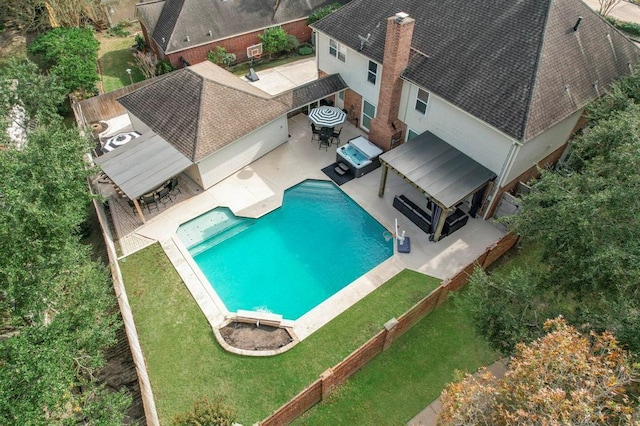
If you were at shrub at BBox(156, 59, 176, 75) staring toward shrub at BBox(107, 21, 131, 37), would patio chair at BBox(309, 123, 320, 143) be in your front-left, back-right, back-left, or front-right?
back-right

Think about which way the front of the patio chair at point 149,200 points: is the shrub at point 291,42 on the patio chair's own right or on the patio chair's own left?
on the patio chair's own left

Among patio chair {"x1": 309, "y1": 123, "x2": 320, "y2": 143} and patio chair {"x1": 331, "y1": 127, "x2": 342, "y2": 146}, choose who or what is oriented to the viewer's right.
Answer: patio chair {"x1": 309, "y1": 123, "x2": 320, "y2": 143}

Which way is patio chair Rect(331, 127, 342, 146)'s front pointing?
to the viewer's left

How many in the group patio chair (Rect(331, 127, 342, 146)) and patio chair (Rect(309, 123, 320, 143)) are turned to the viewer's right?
1

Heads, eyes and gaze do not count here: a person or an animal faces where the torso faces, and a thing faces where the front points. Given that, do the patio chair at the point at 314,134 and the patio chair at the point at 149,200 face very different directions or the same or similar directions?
same or similar directions

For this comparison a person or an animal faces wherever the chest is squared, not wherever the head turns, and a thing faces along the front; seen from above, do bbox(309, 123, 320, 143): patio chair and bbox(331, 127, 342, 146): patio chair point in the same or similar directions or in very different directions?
very different directions

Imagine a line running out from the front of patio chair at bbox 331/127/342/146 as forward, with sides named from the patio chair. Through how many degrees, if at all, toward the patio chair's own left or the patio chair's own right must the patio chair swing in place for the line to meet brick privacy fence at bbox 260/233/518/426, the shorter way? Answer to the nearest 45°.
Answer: approximately 90° to the patio chair's own left

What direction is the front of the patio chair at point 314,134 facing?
to the viewer's right
